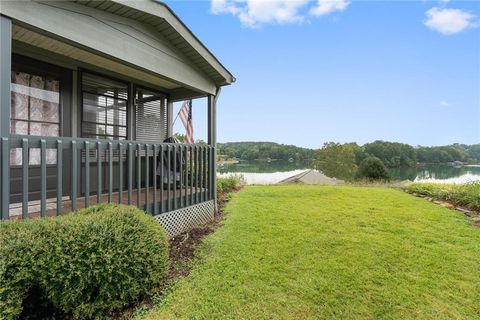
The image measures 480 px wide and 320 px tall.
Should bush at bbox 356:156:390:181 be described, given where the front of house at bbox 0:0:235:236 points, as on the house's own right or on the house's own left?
on the house's own left

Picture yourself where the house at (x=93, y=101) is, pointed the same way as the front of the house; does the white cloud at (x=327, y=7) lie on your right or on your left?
on your left

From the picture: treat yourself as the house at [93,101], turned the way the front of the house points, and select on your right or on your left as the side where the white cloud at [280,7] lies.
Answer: on your left

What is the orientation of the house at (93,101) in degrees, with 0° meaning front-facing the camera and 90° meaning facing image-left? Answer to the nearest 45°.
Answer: approximately 315°

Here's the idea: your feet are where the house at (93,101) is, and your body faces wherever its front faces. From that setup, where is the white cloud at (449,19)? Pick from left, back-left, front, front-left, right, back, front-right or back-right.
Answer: front-left

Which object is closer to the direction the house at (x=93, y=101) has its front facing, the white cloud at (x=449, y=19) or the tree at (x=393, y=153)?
the white cloud

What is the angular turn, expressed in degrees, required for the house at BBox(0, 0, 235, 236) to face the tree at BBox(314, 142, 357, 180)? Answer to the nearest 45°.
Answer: approximately 90° to its left
